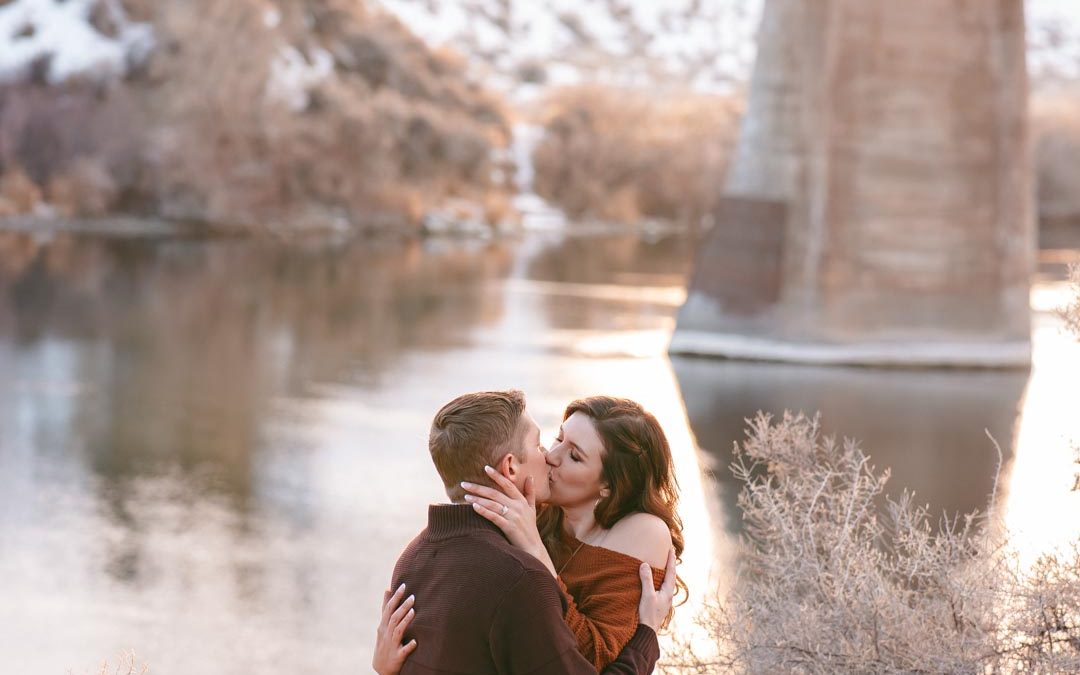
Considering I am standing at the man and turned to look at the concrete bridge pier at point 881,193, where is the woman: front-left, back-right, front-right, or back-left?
front-right

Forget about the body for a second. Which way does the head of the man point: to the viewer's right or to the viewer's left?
to the viewer's right

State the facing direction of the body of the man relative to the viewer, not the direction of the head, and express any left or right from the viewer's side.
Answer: facing away from the viewer and to the right of the viewer

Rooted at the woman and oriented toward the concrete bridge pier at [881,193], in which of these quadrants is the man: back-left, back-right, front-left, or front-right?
back-left

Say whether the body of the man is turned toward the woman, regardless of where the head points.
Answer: yes

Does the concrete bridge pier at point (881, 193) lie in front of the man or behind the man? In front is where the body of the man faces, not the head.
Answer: in front
